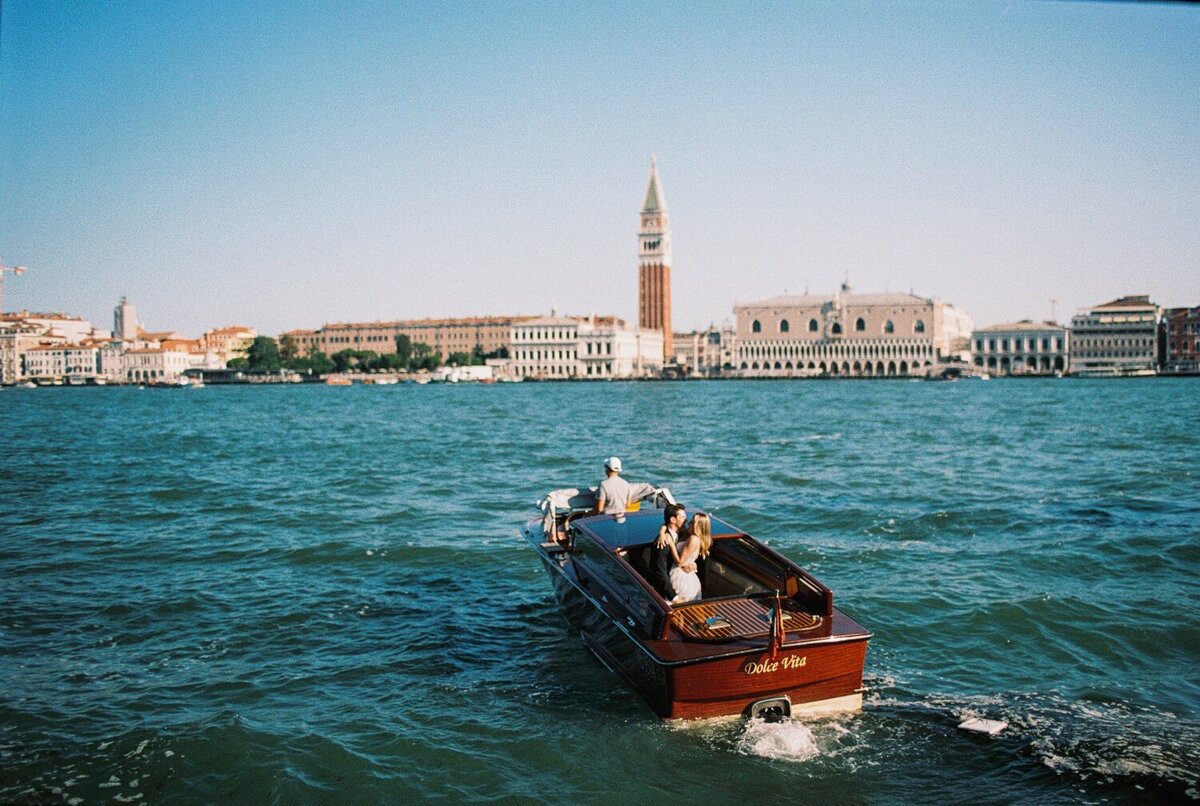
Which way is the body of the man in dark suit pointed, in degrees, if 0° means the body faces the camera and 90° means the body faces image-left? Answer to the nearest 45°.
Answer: approximately 270°

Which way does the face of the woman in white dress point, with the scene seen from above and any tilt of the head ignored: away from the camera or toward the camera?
away from the camera

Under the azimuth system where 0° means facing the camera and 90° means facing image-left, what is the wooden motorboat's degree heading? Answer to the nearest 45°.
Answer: approximately 135°
